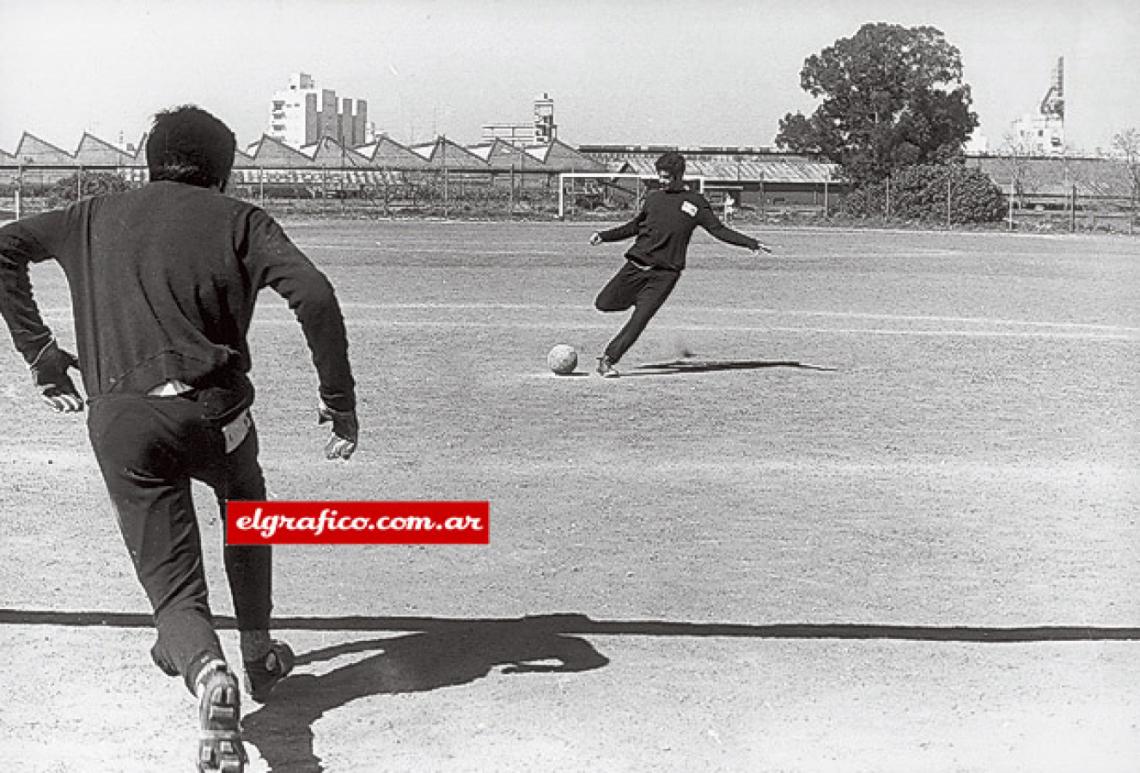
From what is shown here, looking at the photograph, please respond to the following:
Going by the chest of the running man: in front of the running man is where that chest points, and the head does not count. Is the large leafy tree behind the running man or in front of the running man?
in front

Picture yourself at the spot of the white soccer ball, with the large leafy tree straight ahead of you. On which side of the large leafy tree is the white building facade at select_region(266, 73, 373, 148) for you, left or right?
left

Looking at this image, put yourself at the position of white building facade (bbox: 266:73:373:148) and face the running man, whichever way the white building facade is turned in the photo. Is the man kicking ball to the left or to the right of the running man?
left

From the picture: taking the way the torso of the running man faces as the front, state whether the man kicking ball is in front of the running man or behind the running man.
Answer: in front

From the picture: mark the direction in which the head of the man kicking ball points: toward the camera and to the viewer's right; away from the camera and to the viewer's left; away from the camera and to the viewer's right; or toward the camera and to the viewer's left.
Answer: toward the camera and to the viewer's left

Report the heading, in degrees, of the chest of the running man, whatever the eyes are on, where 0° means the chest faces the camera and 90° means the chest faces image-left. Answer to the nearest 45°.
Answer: approximately 180°

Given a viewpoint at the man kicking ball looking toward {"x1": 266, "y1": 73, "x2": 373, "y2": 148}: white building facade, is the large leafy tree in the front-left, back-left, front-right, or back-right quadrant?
front-right

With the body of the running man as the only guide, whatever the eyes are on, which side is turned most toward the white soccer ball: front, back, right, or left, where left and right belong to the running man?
front

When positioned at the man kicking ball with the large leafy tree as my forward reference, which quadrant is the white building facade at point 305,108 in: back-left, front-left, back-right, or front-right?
front-left

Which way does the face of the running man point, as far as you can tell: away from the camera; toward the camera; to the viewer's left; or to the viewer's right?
away from the camera
